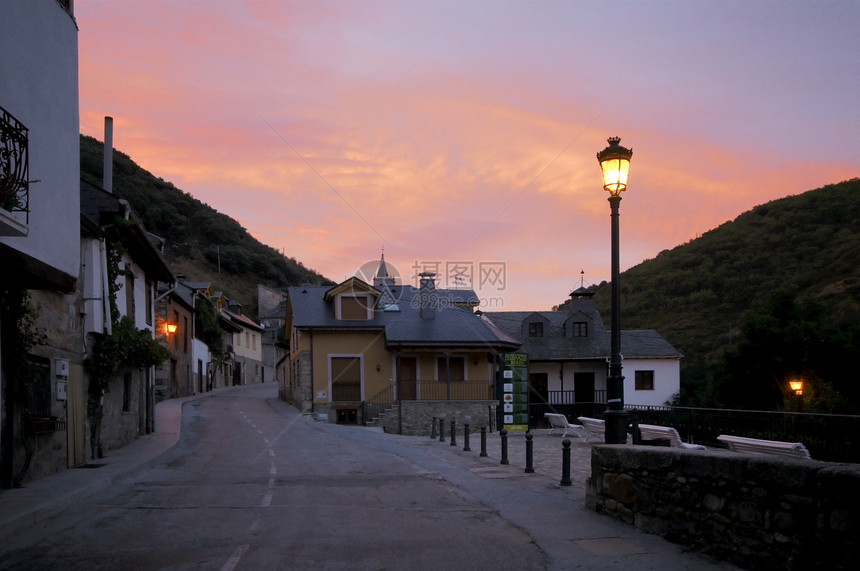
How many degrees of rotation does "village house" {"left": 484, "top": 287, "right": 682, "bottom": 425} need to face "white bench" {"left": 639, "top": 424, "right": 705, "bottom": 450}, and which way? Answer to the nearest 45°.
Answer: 0° — it already faces it

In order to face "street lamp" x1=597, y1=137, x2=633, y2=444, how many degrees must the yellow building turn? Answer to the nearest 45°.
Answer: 0° — it already faces it

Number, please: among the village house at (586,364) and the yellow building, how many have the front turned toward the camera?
2

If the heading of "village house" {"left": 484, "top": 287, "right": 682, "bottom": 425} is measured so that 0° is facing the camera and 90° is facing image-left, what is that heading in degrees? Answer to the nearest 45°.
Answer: approximately 0°

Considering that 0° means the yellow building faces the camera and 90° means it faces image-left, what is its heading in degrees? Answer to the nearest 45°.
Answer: approximately 0°

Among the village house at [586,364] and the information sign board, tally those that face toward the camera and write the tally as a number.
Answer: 2
